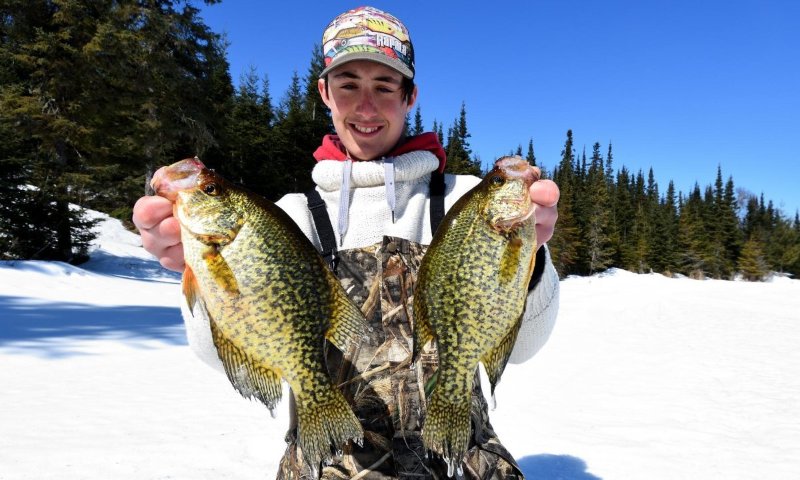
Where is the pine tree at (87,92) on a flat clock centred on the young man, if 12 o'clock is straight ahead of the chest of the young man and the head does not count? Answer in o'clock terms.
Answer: The pine tree is roughly at 5 o'clock from the young man.

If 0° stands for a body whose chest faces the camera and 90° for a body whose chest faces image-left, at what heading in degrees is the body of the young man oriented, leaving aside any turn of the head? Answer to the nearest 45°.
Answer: approximately 0°
